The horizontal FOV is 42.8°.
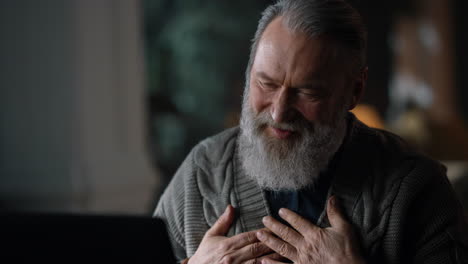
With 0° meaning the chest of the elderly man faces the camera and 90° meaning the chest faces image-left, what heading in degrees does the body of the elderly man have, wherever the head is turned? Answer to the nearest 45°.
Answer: approximately 45°

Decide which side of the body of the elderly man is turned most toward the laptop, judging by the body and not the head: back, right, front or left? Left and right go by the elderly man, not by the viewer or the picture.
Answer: front
